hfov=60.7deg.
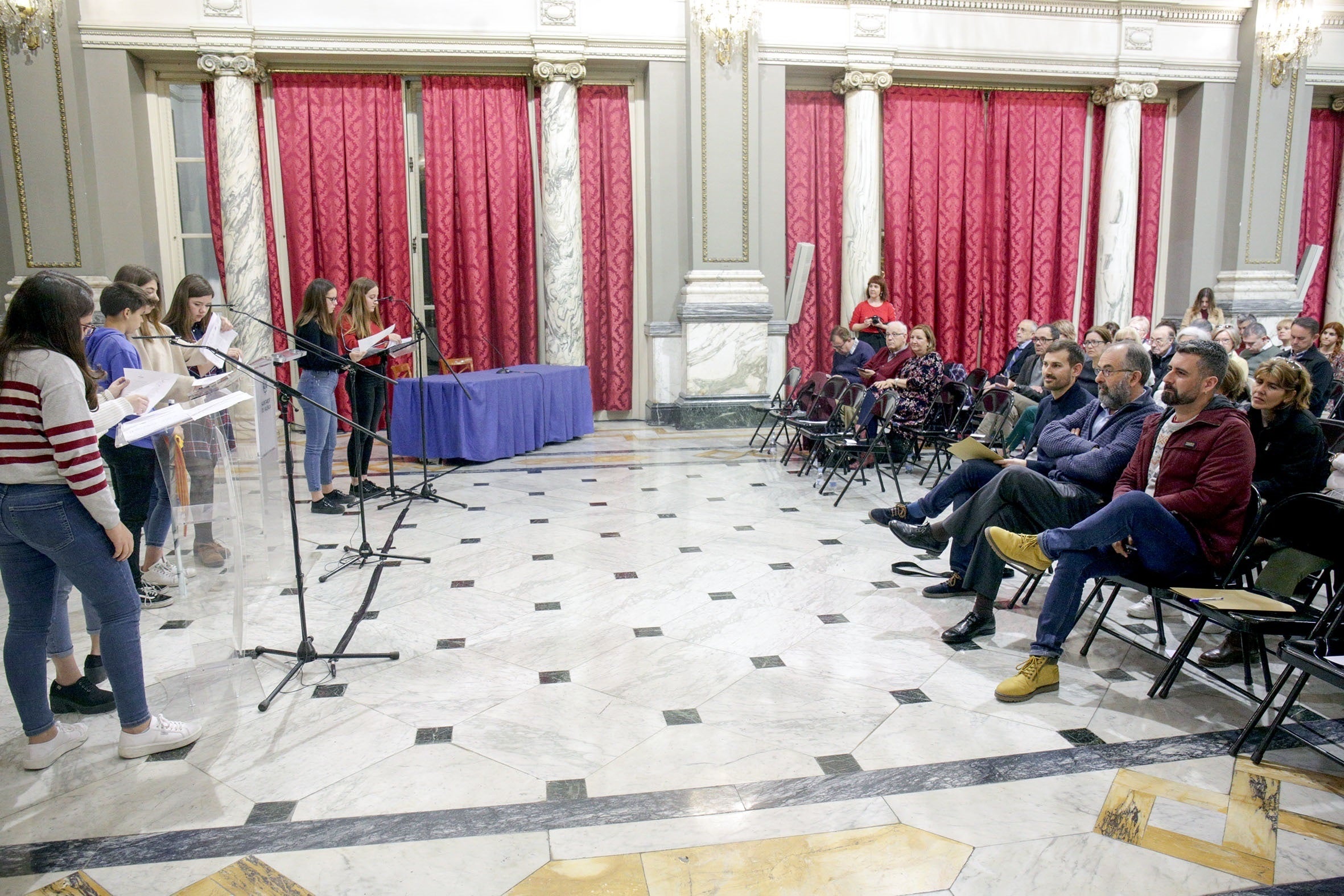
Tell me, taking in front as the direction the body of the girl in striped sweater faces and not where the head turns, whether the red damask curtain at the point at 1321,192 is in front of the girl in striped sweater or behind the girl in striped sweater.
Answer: in front

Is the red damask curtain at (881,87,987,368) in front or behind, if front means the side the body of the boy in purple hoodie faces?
in front

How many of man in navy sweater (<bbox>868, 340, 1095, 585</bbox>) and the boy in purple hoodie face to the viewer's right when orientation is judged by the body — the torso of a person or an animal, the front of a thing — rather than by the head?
1

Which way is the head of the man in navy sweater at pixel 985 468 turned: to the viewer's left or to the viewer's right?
to the viewer's left

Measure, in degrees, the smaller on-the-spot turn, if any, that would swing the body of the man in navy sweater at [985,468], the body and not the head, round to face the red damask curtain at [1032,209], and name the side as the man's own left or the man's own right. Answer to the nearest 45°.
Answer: approximately 90° to the man's own right

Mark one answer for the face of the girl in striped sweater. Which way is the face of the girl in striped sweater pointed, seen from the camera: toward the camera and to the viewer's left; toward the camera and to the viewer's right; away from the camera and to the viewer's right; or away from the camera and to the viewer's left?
away from the camera and to the viewer's right

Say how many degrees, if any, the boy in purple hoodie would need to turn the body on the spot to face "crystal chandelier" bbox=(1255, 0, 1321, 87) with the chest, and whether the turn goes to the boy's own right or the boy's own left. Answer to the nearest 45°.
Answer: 0° — they already face it

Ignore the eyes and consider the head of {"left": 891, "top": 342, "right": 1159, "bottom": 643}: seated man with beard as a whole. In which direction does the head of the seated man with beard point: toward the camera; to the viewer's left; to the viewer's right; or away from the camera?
to the viewer's left

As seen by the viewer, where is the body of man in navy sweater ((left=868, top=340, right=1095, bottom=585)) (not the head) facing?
to the viewer's left

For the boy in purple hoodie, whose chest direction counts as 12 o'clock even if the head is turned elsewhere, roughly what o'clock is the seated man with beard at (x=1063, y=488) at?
The seated man with beard is roughly at 1 o'clock from the boy in purple hoodie.

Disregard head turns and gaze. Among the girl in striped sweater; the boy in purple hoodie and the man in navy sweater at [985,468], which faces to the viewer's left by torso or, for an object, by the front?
the man in navy sweater

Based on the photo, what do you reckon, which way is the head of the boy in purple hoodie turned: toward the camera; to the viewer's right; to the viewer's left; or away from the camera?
to the viewer's right

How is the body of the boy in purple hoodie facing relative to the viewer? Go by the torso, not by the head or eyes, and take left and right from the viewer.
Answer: facing to the right of the viewer

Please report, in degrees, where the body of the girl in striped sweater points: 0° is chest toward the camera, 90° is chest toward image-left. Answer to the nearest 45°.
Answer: approximately 225°
